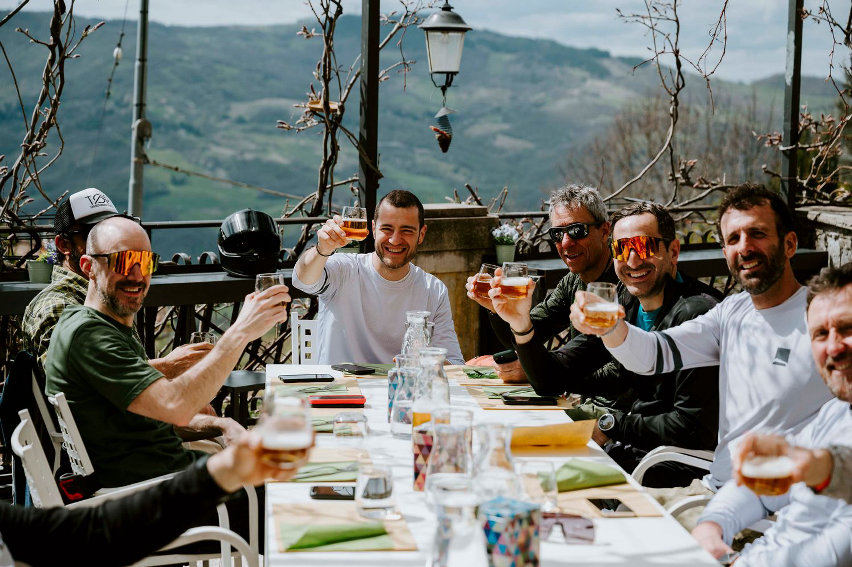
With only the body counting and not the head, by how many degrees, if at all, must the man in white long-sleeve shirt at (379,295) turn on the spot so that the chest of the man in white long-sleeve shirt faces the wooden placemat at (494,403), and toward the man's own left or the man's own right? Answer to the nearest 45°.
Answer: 0° — they already face it

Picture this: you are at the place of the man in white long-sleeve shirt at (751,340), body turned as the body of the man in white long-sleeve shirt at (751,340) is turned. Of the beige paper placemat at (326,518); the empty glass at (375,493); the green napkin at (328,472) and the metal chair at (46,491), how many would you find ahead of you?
4

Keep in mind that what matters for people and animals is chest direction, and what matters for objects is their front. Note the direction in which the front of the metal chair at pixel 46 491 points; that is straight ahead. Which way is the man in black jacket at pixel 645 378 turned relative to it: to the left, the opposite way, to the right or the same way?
the opposite way

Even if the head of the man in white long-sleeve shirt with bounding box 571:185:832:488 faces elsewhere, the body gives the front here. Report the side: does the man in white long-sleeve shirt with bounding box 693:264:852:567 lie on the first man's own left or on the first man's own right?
on the first man's own left

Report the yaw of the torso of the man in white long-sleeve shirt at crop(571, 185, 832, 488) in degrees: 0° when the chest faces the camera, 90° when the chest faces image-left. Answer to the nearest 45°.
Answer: approximately 45°

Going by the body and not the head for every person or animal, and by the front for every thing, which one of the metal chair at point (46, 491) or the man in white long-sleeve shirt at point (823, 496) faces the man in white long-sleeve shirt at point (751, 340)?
the metal chair

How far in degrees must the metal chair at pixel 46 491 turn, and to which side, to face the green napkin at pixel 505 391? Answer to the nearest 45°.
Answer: approximately 45° to its left

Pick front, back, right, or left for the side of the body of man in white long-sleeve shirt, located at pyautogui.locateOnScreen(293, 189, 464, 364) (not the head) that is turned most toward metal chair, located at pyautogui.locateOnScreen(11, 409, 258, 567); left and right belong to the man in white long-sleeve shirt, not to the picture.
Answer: front

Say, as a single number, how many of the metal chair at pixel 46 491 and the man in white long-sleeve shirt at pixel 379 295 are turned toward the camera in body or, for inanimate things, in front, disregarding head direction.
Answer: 1

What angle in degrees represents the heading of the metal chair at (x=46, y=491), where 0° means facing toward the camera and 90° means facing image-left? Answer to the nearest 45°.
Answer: approximately 270°

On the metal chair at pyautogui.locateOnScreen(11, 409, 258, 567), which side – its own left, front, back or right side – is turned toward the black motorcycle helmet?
left

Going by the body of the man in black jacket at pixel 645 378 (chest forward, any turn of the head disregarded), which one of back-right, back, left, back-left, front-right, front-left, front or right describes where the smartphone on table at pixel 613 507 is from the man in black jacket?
front-left

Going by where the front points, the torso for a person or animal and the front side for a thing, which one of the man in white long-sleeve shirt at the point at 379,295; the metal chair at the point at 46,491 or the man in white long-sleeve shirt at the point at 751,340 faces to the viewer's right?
the metal chair
